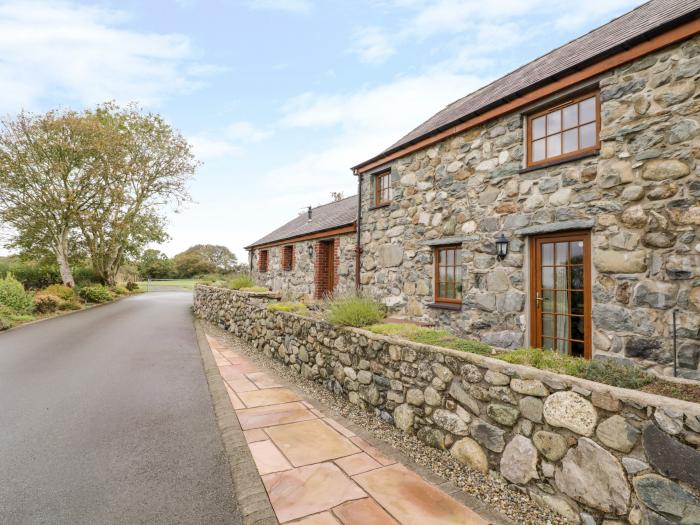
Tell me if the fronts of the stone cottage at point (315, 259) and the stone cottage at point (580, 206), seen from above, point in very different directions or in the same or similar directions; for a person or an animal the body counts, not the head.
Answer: same or similar directions

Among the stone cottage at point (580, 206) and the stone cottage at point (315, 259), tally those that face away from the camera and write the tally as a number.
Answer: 0

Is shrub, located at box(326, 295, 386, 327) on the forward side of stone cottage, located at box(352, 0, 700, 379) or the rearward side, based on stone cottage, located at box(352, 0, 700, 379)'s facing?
on the forward side

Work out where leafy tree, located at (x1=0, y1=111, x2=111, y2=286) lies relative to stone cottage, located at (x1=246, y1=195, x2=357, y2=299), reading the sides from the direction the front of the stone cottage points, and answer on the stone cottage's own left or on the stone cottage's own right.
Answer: on the stone cottage's own right

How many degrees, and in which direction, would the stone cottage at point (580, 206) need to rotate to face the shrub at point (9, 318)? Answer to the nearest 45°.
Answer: approximately 45° to its right

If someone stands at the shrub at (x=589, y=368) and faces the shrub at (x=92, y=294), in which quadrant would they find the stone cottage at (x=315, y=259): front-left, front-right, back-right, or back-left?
front-right

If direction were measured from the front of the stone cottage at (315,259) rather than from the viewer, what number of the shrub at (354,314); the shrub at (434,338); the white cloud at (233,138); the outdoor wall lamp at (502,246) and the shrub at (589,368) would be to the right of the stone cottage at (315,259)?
1

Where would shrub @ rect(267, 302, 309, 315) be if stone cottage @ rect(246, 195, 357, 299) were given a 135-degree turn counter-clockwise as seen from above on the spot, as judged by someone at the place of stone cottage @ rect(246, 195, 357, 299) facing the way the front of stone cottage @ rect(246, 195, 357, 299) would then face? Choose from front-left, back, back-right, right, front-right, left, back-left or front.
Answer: right

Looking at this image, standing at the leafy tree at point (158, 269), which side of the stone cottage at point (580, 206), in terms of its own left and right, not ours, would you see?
right

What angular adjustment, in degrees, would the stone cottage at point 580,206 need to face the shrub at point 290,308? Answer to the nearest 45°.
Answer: approximately 45° to its right

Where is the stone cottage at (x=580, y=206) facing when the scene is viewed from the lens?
facing the viewer and to the left of the viewer

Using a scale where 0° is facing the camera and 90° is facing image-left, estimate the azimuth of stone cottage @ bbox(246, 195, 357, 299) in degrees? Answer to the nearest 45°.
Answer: approximately 45°
